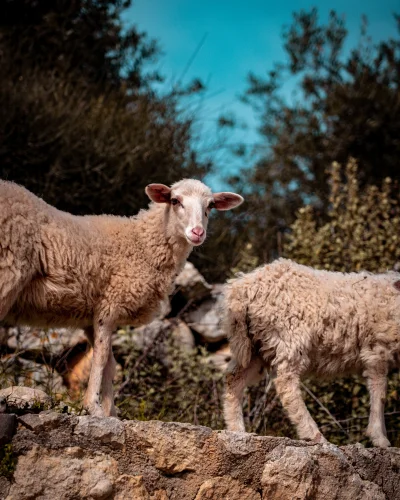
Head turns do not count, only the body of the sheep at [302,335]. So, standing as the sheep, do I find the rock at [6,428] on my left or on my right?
on my right

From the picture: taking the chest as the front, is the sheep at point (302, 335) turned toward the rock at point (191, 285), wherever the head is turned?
no

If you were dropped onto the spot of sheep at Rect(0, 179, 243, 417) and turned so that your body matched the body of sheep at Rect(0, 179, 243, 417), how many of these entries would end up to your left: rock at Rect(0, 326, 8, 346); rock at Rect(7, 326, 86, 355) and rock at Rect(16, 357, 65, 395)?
3

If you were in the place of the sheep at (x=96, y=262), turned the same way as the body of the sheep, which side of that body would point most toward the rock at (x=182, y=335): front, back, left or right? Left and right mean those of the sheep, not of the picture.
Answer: left

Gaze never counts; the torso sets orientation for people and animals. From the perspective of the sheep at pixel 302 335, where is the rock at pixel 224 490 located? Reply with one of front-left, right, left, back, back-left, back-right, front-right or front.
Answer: right

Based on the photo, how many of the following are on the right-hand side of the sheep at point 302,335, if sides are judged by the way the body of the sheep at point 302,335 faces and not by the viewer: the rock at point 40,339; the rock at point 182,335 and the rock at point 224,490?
1

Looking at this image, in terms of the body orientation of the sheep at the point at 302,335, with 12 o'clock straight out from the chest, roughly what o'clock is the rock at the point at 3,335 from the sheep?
The rock is roughly at 7 o'clock from the sheep.

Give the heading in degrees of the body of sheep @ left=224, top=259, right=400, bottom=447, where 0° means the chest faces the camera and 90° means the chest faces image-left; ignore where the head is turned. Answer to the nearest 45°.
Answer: approximately 270°

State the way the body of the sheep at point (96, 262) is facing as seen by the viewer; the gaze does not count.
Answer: to the viewer's right

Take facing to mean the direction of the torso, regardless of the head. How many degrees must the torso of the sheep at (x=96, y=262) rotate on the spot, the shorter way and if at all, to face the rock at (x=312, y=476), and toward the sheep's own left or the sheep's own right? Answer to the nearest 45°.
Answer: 0° — it already faces it

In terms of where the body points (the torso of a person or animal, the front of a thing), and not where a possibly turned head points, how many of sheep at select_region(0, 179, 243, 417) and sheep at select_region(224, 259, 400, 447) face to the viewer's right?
2

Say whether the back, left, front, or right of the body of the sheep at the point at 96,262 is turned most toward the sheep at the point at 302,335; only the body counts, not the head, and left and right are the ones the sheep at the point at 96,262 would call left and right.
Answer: front

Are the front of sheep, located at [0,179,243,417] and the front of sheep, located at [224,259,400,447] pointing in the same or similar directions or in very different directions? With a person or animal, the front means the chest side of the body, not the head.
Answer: same or similar directions

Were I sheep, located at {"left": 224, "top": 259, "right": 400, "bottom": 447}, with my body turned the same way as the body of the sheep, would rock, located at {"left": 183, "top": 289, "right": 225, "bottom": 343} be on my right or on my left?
on my left
